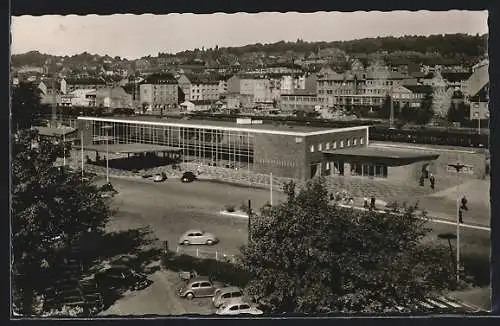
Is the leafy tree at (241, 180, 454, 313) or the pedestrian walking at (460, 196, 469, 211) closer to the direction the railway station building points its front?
the leafy tree

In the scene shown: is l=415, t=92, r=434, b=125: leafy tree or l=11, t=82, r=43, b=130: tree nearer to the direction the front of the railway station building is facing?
the tree

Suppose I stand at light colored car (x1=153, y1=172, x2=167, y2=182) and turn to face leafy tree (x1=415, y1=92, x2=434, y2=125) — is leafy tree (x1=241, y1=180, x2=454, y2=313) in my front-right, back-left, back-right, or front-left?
back-right

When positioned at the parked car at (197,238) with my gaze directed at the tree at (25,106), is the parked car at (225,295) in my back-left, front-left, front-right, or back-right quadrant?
back-left

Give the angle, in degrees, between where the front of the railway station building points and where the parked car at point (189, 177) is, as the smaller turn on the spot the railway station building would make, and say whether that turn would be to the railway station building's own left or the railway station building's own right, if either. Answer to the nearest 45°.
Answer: approximately 45° to the railway station building's own right

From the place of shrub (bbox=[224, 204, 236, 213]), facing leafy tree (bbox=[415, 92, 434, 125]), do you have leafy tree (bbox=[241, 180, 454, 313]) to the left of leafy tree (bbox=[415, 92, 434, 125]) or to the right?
right

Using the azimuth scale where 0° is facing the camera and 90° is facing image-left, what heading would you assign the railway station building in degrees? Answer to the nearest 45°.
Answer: approximately 45°
